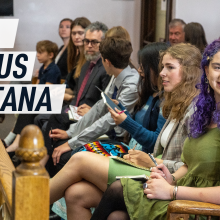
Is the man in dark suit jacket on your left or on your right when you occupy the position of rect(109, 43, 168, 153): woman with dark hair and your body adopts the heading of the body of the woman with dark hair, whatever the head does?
on your right

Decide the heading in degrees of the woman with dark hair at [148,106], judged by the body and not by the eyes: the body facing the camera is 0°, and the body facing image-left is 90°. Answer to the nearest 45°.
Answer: approximately 90°

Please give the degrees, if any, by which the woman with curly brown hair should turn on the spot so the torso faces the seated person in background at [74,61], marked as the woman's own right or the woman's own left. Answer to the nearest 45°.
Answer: approximately 90° to the woman's own right

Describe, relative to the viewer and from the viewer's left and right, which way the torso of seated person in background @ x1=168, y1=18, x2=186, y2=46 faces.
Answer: facing the viewer and to the left of the viewer

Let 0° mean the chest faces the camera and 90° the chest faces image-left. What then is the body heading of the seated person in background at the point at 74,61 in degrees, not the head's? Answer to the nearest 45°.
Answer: approximately 45°

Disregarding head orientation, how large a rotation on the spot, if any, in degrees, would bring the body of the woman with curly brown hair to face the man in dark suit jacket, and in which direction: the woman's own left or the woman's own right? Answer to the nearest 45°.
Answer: approximately 90° to the woman's own right

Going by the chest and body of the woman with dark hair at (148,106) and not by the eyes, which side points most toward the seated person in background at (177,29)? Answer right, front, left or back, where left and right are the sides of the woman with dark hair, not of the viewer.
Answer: right

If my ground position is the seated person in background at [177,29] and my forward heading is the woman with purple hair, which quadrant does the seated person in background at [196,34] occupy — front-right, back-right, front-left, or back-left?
front-left

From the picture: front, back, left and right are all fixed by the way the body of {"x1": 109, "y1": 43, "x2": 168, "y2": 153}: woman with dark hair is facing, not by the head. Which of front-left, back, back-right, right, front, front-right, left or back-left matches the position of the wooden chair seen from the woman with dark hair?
left

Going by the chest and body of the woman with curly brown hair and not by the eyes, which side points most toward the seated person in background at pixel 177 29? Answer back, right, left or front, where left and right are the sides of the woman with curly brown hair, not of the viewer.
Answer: right

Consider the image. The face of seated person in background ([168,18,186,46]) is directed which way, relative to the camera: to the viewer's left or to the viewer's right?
to the viewer's left

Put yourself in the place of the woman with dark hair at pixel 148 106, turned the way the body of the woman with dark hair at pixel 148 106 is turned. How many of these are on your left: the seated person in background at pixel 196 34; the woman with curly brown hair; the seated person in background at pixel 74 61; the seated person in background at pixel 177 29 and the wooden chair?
2

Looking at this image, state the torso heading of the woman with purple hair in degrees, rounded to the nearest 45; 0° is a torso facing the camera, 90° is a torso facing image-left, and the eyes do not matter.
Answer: approximately 45°

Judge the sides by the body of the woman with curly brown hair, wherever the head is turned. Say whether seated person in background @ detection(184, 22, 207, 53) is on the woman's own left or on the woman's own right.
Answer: on the woman's own right

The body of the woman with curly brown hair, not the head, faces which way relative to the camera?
to the viewer's left

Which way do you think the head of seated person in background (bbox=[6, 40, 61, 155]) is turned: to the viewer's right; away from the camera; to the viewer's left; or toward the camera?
to the viewer's left

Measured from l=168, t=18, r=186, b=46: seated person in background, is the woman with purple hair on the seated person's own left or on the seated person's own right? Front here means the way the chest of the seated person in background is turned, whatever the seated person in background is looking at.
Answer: on the seated person's own left
